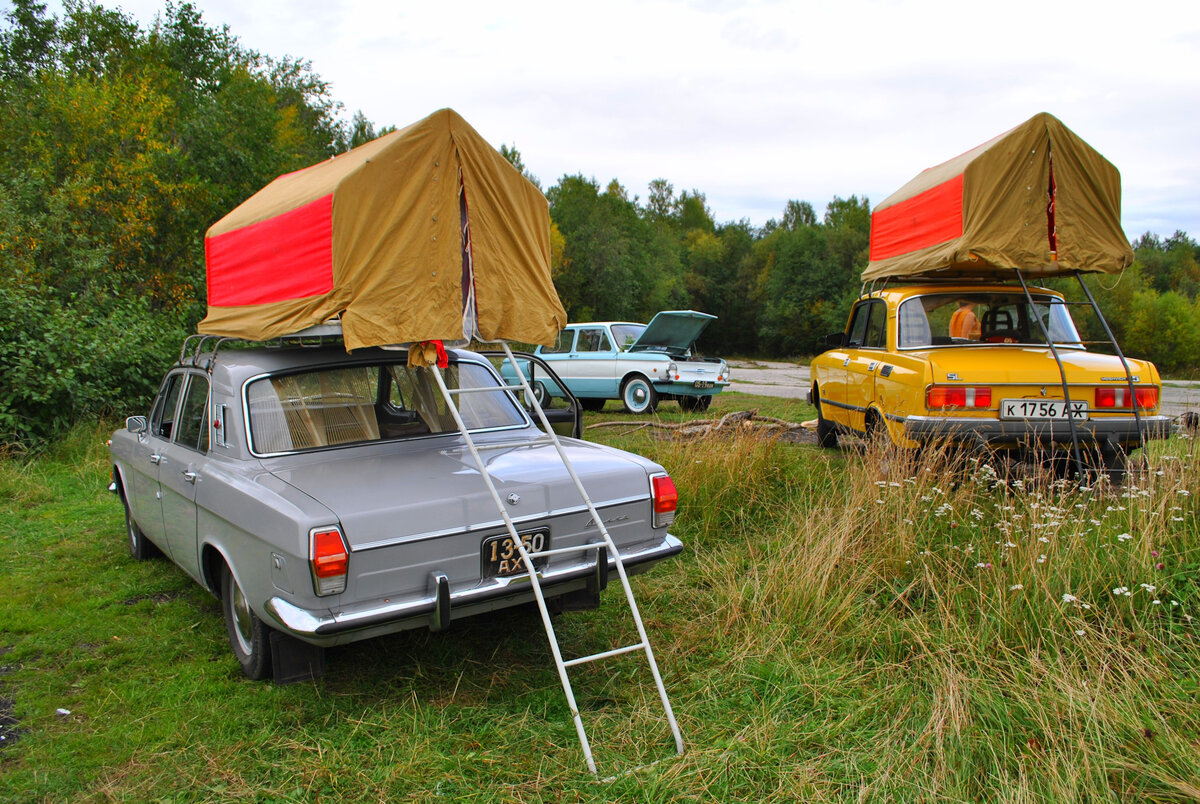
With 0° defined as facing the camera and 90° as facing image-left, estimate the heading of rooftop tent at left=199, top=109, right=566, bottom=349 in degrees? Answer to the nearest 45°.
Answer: approximately 315°

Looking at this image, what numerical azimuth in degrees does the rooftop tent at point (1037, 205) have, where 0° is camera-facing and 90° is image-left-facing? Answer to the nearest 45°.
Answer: approximately 315°

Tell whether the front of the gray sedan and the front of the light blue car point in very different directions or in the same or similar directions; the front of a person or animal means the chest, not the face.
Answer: very different directions

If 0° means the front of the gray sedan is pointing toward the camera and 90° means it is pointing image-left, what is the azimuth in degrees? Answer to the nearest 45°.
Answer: approximately 135°

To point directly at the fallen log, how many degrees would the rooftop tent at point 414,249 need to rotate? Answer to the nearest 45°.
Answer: approximately 90° to its left

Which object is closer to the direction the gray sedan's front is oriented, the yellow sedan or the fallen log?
the fallen log
